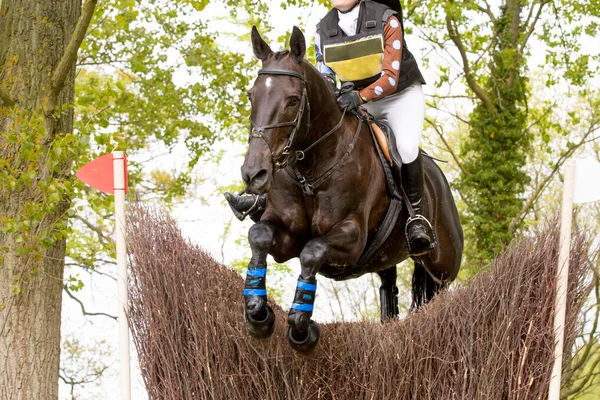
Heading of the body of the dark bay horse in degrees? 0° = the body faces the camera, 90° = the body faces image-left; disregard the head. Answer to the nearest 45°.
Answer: approximately 45°

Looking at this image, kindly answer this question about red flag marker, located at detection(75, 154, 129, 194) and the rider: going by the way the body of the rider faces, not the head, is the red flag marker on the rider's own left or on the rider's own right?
on the rider's own right

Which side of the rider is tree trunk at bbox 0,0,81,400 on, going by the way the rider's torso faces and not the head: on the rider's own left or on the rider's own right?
on the rider's own right

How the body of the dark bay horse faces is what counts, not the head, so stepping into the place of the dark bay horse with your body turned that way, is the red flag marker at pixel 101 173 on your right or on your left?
on your right

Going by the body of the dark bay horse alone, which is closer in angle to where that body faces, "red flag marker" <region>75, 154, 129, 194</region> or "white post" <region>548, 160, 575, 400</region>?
the red flag marker

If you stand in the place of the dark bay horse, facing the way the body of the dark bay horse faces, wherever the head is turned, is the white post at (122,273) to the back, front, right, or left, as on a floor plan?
right

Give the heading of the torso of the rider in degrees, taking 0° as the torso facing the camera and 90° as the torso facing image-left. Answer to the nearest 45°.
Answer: approximately 45°

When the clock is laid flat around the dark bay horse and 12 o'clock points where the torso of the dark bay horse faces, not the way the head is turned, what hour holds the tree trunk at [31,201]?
The tree trunk is roughly at 3 o'clock from the dark bay horse.
